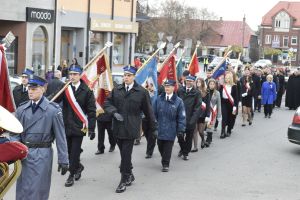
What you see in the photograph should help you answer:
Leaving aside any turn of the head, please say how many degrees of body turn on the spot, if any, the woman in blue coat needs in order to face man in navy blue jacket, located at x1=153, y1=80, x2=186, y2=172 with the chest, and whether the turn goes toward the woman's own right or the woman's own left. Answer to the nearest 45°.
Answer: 0° — they already face them

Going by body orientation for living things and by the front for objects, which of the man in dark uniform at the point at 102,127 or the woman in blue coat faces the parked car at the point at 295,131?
the woman in blue coat

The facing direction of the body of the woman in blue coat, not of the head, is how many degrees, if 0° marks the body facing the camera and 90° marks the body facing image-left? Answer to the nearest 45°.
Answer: approximately 0°

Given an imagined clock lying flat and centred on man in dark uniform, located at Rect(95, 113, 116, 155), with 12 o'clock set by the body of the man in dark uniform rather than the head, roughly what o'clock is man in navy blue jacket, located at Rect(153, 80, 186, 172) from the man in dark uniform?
The man in navy blue jacket is roughly at 9 o'clock from the man in dark uniform.

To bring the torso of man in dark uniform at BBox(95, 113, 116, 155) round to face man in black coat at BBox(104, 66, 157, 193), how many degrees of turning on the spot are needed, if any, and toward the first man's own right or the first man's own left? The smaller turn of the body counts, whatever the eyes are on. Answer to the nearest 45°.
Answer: approximately 45° to the first man's own left
